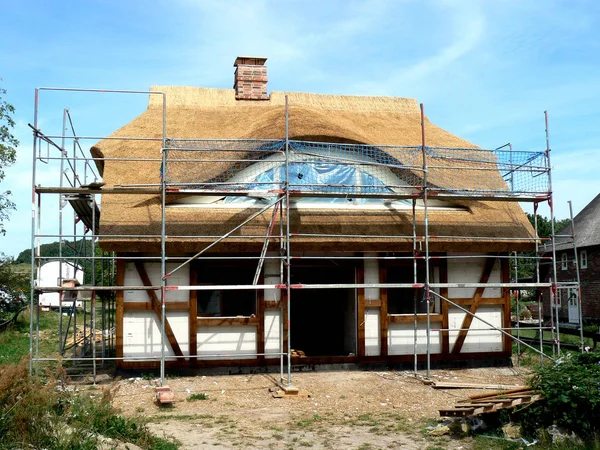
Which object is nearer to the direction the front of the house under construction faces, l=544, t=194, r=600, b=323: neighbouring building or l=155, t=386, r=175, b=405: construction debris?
the construction debris

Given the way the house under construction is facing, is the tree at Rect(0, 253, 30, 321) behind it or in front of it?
behind

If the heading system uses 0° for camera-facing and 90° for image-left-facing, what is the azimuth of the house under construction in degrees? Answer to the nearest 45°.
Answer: approximately 0°

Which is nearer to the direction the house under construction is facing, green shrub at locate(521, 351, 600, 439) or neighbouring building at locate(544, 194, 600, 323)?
the green shrub

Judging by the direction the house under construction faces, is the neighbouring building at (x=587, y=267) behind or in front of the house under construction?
behind

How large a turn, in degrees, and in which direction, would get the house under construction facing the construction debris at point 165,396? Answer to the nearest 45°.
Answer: approximately 45° to its right

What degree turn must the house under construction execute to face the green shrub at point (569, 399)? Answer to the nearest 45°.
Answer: approximately 45° to its left
